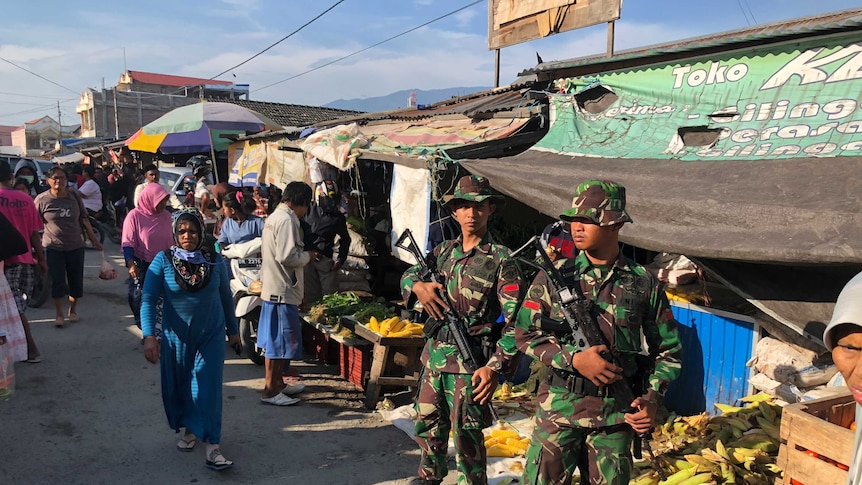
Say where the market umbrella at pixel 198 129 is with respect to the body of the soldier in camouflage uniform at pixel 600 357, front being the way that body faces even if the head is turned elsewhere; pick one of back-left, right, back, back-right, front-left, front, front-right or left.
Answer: back-right

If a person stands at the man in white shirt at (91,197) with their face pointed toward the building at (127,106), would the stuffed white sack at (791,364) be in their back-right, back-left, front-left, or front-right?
back-right

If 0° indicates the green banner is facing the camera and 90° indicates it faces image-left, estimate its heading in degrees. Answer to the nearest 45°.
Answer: approximately 45°

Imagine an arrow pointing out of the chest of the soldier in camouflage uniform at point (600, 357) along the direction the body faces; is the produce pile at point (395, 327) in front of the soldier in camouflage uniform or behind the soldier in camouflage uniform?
behind

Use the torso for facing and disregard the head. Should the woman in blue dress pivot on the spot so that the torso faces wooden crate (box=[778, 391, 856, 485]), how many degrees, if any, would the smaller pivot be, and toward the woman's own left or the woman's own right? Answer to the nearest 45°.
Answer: approximately 45° to the woman's own left

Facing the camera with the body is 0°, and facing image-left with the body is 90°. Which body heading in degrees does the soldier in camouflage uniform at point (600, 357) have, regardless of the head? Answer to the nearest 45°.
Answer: approximately 0°

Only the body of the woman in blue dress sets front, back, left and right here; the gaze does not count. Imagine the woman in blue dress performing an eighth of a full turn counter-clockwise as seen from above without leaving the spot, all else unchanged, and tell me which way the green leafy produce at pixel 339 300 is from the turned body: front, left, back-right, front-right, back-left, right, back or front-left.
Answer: left

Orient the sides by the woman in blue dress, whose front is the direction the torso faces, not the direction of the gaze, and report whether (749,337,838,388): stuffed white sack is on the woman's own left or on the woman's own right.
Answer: on the woman's own left

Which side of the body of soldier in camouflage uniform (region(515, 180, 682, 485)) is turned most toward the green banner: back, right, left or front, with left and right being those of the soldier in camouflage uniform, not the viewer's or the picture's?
back

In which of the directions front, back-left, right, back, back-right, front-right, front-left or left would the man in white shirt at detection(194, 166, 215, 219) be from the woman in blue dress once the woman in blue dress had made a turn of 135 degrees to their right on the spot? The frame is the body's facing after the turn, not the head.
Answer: front-right

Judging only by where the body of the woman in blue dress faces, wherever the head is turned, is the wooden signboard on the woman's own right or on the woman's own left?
on the woman's own left

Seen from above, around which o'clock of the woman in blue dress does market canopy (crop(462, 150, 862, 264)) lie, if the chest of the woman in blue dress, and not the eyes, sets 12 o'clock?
The market canopy is roughly at 10 o'clock from the woman in blue dress.

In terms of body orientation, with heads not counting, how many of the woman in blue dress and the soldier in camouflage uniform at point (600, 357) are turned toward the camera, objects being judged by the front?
2
